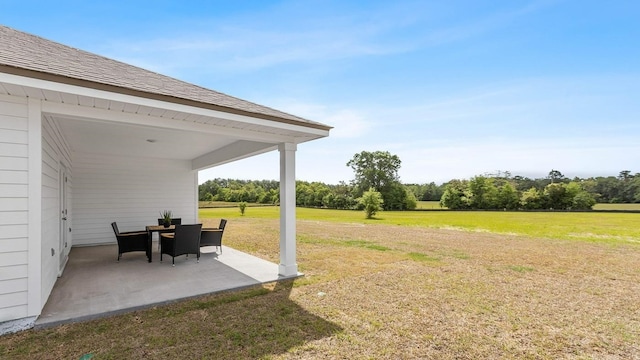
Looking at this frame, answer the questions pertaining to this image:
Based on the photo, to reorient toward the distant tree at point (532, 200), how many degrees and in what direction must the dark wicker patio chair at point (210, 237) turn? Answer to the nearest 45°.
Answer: approximately 135° to its right

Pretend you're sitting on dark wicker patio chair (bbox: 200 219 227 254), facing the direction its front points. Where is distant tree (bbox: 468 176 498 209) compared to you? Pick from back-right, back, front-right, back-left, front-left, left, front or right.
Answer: back-right

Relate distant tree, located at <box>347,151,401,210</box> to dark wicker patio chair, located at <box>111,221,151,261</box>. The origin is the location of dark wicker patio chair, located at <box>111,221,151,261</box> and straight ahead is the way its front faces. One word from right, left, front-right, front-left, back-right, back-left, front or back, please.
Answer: front-left

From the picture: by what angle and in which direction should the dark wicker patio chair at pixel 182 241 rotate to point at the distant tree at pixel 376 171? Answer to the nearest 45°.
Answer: approximately 90° to its right

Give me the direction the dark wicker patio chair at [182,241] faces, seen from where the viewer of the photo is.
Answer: facing away from the viewer and to the left of the viewer

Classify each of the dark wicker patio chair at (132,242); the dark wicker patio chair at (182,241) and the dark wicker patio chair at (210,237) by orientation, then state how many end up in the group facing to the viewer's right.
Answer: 1

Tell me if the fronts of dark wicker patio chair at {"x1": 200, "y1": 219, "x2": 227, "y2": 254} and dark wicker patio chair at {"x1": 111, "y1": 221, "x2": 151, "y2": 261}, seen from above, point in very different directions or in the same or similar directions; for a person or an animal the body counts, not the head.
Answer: very different directions

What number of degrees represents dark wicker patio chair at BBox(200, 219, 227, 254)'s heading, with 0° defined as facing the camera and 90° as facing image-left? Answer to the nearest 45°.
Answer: approximately 90°

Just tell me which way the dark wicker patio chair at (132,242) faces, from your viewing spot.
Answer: facing to the right of the viewer

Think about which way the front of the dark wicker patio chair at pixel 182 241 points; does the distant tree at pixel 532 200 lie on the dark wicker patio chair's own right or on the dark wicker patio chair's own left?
on the dark wicker patio chair's own right

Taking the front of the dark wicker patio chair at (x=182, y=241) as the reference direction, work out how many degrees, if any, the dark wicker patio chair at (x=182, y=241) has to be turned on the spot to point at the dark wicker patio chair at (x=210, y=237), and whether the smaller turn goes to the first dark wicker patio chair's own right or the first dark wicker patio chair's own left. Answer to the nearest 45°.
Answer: approximately 90° to the first dark wicker patio chair's own right

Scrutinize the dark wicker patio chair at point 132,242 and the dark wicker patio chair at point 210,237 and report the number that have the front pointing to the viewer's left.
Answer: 1
